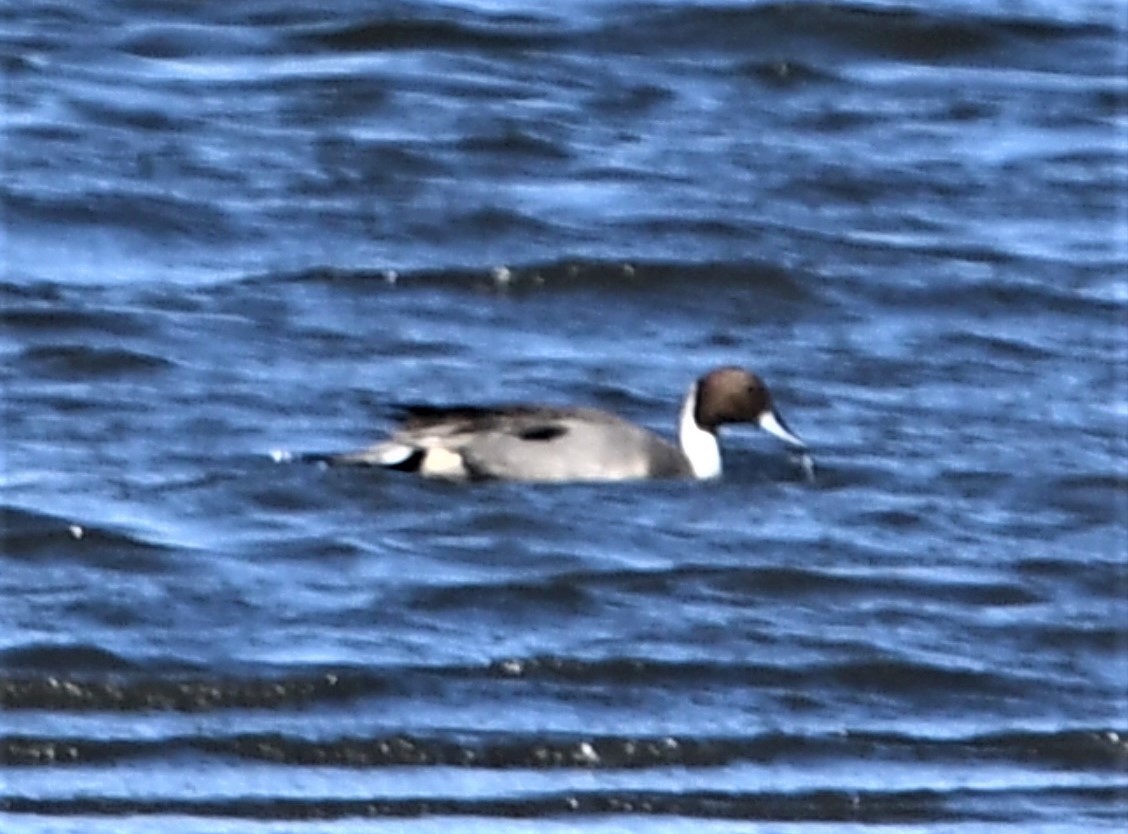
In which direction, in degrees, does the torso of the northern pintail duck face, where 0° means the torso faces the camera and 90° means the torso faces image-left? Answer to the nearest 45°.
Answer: approximately 270°
